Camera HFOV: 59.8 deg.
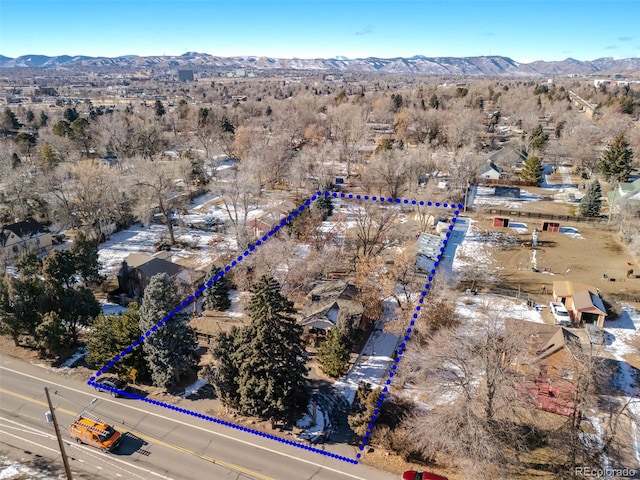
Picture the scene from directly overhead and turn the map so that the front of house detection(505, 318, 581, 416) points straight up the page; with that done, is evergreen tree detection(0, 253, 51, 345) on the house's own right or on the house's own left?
on the house's own right

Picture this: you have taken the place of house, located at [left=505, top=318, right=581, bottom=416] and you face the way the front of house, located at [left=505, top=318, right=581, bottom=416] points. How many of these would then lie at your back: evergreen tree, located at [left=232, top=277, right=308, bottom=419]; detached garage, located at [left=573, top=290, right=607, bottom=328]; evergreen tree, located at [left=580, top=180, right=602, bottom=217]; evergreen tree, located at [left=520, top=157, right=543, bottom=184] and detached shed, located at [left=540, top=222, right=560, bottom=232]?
4

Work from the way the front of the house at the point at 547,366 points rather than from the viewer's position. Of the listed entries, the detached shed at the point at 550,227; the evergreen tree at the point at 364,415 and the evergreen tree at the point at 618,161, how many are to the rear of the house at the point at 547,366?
2

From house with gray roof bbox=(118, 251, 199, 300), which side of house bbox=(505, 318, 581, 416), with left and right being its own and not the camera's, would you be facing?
right

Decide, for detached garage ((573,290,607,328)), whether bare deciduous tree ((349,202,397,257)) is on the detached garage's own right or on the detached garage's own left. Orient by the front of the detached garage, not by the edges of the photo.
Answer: on the detached garage's own right

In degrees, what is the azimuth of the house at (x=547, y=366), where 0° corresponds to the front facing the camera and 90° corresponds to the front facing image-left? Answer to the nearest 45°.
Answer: approximately 0°

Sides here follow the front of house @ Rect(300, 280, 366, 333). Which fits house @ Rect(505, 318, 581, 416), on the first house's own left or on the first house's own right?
on the first house's own left

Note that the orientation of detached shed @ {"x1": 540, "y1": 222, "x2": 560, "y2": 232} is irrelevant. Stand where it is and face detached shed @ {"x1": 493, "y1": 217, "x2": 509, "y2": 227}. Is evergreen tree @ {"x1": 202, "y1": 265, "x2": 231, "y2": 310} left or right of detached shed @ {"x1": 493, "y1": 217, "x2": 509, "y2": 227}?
left

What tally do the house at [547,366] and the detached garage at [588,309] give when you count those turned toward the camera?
2
